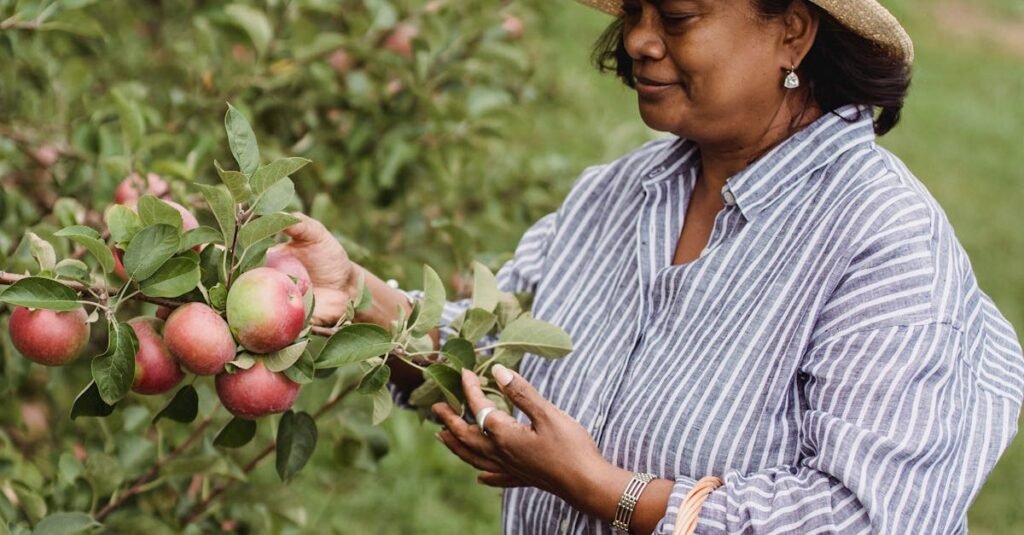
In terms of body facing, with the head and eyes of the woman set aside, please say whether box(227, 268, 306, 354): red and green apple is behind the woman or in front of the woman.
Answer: in front

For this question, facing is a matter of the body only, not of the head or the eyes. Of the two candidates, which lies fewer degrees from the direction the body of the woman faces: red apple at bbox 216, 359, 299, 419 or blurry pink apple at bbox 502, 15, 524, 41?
the red apple

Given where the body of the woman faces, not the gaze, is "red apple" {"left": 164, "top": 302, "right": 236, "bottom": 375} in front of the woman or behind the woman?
in front

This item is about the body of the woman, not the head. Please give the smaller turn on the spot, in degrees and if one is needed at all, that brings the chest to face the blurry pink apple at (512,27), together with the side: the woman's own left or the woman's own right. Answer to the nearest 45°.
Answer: approximately 90° to the woman's own right

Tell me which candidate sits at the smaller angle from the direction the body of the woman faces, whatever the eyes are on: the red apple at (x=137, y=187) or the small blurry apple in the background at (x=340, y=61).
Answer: the red apple

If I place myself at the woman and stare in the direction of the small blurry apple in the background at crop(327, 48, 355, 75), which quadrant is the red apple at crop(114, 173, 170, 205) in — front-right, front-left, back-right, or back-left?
front-left

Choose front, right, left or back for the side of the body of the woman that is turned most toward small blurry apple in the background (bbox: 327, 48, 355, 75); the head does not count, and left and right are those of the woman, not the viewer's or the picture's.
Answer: right

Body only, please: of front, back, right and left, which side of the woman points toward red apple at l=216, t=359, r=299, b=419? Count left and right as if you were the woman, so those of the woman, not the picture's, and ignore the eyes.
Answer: front

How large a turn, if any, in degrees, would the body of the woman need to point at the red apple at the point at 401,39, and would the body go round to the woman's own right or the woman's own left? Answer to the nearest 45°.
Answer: approximately 90° to the woman's own right

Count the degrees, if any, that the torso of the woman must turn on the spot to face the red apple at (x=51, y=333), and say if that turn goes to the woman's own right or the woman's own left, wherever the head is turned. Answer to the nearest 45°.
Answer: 0° — they already face it

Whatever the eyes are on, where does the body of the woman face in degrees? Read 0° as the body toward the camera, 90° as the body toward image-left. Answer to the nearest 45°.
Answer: approximately 45°

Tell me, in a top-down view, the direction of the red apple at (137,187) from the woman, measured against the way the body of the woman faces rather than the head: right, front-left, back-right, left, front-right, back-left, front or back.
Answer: front-right
